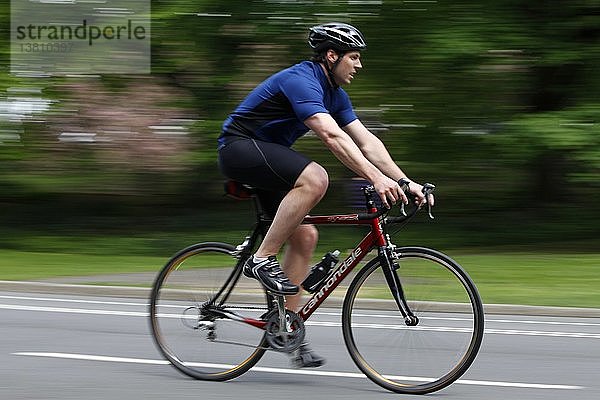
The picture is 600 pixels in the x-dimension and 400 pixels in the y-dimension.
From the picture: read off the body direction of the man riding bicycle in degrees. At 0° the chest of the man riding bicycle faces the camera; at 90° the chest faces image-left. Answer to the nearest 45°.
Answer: approximately 270°

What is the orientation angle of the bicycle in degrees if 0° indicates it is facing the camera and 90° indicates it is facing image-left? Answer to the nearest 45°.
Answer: approximately 270°

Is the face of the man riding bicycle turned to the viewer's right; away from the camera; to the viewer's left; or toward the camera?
to the viewer's right
